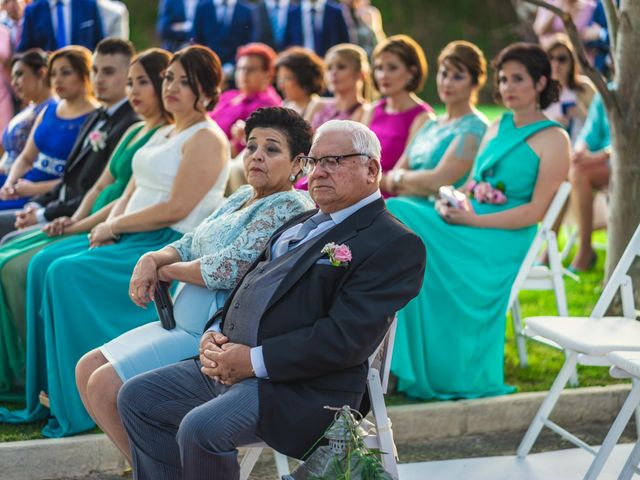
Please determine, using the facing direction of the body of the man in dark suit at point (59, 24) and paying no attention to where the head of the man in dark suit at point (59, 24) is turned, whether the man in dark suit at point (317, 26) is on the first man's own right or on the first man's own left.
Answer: on the first man's own left
